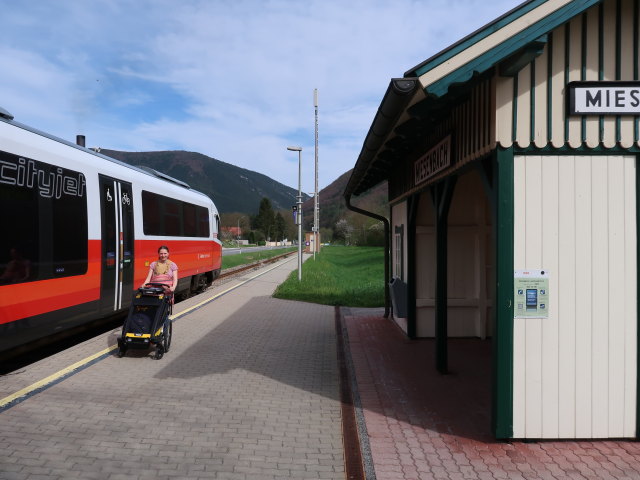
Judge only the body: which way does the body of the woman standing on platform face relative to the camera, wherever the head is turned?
toward the camera

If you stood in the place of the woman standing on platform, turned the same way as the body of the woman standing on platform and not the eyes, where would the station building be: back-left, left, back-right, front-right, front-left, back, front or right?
front-left

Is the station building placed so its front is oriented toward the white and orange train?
yes

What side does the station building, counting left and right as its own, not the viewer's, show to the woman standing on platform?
front

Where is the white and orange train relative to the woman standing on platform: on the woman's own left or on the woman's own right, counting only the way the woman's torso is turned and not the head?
on the woman's own right

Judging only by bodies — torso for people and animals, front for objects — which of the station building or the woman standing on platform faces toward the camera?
the woman standing on platform

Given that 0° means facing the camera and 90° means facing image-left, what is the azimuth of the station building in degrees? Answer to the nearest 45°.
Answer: approximately 90°
